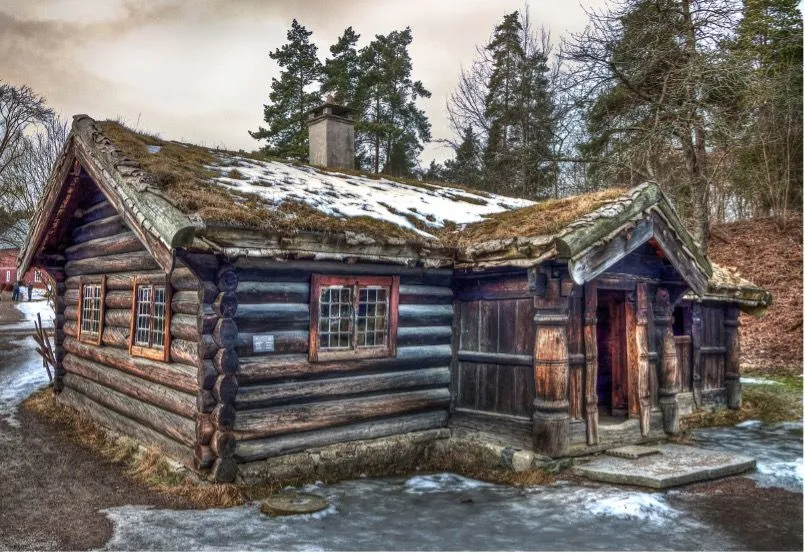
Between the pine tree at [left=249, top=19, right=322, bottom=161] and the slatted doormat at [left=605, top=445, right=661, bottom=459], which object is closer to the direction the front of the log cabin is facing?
the slatted doormat

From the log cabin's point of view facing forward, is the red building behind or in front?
behind

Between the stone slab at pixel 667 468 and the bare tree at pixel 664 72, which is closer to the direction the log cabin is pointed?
the stone slab

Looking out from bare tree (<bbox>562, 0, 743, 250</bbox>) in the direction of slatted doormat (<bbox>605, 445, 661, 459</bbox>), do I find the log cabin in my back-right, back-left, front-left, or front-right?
front-right

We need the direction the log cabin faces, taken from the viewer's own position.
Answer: facing the viewer and to the right of the viewer

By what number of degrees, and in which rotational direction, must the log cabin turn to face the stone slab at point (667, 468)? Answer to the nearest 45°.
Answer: approximately 45° to its left

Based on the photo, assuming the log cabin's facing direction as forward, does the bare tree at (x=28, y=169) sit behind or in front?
behind

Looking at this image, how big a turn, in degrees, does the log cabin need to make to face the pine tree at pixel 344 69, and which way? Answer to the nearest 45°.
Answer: approximately 135° to its left

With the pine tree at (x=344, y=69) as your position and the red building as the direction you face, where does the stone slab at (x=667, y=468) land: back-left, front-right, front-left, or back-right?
back-left
